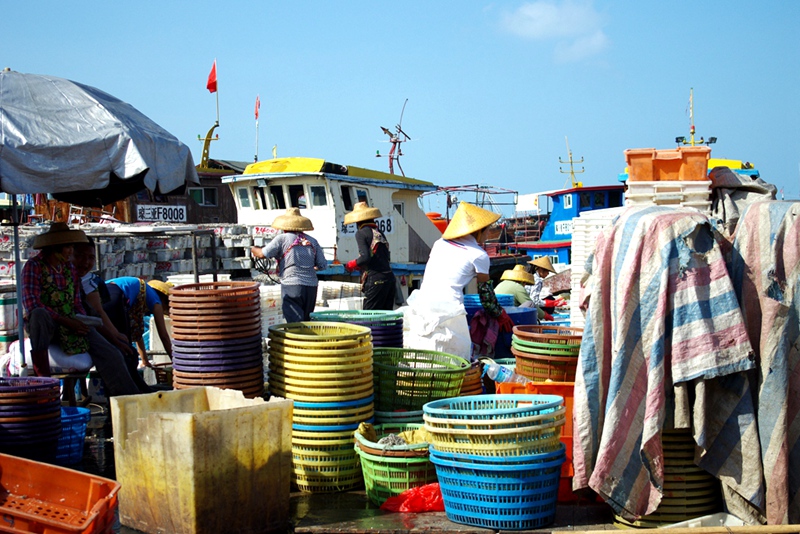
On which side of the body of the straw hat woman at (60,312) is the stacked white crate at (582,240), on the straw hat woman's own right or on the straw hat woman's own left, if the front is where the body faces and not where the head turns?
on the straw hat woman's own left

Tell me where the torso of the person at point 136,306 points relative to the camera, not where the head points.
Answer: to the viewer's right

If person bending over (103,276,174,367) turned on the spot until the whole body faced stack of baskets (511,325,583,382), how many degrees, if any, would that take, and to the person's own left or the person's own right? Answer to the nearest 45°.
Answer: approximately 45° to the person's own right

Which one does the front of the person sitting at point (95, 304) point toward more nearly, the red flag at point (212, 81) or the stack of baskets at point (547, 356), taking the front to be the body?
the stack of baskets

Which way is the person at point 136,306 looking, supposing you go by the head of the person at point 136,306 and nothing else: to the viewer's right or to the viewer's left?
to the viewer's right

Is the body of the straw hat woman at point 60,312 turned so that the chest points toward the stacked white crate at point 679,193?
yes

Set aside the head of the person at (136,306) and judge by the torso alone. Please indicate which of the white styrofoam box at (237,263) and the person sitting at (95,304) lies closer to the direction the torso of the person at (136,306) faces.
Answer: the white styrofoam box
